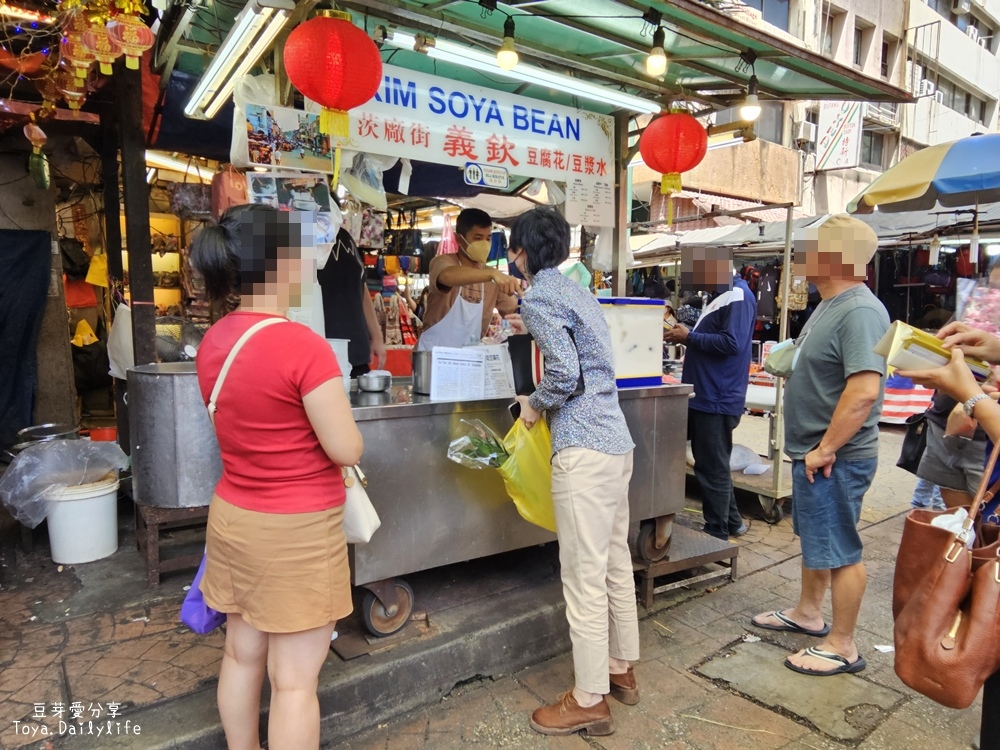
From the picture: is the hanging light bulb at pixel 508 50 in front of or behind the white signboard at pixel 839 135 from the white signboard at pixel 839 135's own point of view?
in front

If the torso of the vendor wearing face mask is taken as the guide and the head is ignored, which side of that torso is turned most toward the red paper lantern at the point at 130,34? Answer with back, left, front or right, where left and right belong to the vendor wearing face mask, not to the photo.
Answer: right

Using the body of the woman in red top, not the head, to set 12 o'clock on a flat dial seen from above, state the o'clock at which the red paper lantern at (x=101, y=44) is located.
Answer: The red paper lantern is roughly at 10 o'clock from the woman in red top.

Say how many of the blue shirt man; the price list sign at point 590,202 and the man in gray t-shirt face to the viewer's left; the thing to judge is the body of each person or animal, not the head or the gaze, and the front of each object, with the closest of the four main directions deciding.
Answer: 2

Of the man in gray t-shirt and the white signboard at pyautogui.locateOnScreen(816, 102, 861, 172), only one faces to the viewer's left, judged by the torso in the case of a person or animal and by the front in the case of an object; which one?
the man in gray t-shirt

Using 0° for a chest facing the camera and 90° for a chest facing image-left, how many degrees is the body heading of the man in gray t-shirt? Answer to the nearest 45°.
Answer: approximately 90°

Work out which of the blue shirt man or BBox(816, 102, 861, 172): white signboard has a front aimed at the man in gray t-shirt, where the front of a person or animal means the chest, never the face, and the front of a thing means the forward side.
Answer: the white signboard

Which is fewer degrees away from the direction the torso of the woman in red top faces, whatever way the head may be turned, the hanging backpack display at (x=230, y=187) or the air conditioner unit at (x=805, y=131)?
the air conditioner unit

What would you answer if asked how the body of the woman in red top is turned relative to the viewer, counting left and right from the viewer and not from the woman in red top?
facing away from the viewer and to the right of the viewer

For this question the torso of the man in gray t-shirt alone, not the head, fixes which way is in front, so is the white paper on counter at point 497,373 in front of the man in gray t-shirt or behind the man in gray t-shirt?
in front

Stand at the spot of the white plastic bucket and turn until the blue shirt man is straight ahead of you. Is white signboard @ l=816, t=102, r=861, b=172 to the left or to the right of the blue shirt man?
left

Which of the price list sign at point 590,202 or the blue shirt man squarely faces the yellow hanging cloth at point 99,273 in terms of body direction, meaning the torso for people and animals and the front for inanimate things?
the blue shirt man

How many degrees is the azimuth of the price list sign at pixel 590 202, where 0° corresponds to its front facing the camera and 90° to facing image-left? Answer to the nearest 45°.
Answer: approximately 0°

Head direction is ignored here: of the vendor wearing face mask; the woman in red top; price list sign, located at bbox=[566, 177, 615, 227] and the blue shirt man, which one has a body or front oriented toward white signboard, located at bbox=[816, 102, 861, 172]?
the woman in red top

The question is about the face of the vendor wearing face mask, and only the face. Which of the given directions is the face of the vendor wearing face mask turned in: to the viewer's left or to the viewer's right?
to the viewer's right
